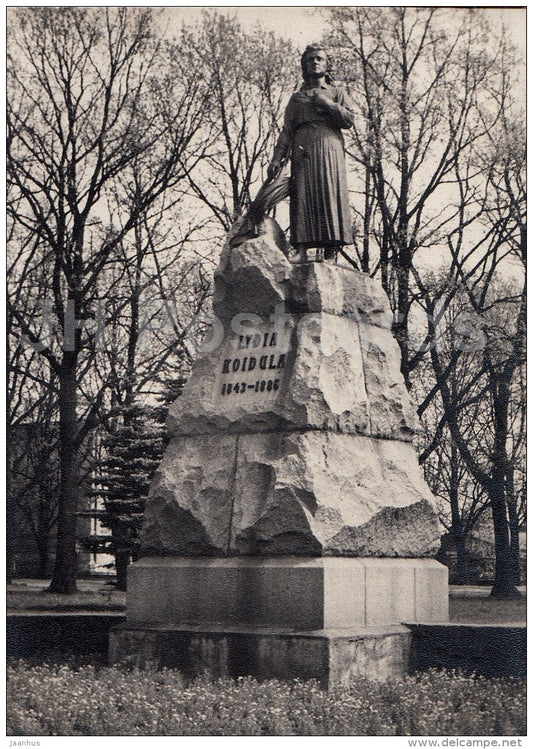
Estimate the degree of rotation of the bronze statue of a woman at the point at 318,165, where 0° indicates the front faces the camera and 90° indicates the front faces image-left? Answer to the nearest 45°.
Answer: approximately 0°

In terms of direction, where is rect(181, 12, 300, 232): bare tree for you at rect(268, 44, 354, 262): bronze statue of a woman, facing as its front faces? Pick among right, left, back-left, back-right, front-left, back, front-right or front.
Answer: back

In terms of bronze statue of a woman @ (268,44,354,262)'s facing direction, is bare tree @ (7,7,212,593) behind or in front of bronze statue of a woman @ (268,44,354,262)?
behind
